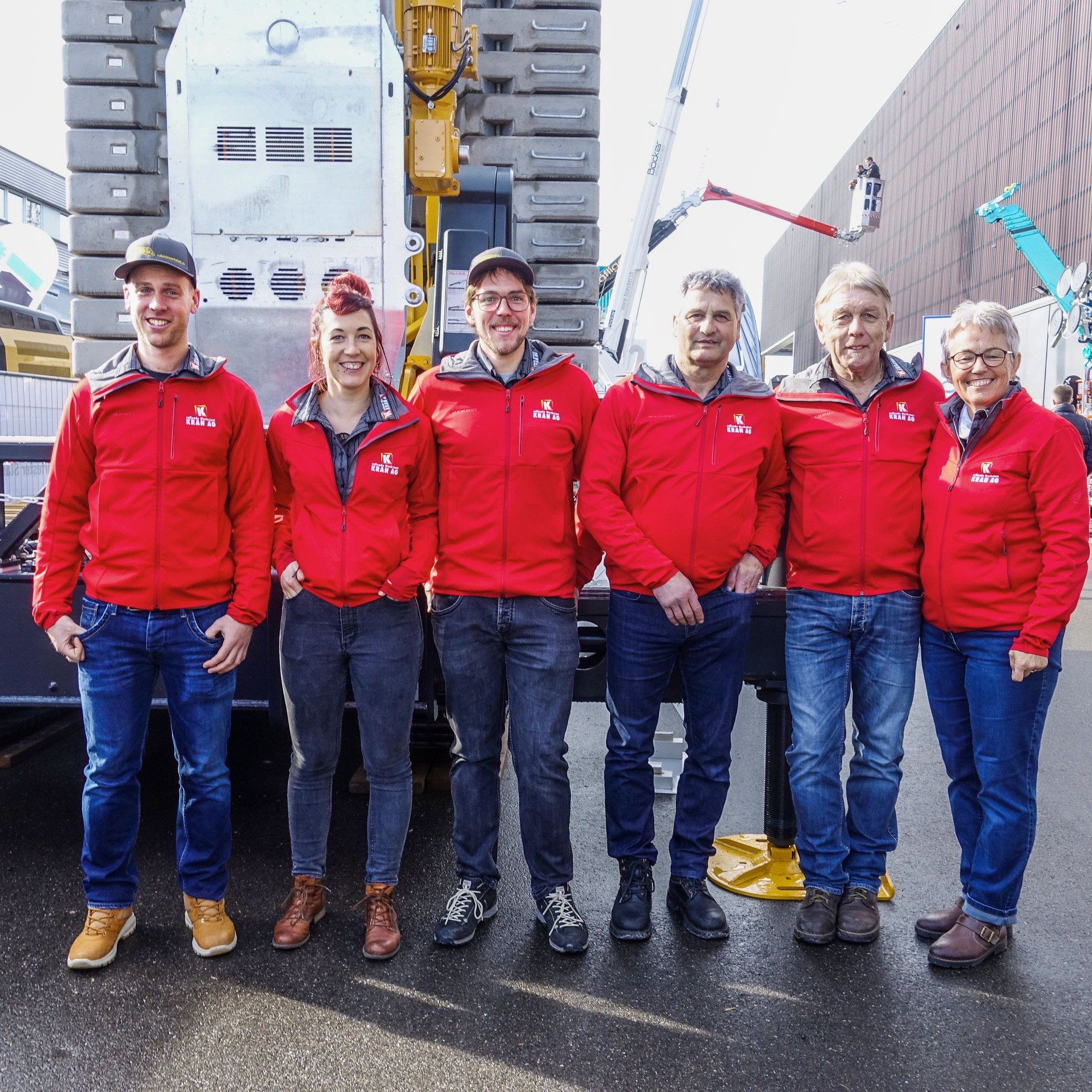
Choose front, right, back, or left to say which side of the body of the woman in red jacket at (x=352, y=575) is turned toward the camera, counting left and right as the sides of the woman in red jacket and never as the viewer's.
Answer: front

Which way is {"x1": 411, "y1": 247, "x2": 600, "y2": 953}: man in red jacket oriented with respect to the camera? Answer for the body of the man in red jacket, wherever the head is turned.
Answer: toward the camera

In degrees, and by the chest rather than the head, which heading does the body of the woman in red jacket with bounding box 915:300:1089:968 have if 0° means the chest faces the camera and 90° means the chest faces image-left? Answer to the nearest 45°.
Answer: approximately 45°

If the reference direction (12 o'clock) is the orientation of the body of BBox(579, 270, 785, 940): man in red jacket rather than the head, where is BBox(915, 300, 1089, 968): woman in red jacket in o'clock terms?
The woman in red jacket is roughly at 9 o'clock from the man in red jacket.

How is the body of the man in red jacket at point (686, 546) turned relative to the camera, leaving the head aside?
toward the camera

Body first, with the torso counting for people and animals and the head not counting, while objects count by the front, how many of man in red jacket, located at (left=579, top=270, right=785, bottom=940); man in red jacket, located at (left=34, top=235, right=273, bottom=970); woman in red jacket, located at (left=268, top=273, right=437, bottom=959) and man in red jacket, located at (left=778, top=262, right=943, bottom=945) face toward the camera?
4

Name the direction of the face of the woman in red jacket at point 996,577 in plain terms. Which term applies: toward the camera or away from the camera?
toward the camera

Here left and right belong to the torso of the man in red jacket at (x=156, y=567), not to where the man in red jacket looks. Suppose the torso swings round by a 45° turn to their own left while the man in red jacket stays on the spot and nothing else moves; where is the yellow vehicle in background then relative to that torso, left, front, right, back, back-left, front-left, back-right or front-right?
back-left

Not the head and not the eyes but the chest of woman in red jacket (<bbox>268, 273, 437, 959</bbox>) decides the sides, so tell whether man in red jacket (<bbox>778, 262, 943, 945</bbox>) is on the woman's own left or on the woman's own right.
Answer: on the woman's own left

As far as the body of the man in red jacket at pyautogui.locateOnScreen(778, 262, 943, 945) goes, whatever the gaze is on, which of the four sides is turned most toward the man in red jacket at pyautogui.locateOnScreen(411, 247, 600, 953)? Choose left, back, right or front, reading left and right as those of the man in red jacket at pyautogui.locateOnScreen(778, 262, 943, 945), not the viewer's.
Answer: right

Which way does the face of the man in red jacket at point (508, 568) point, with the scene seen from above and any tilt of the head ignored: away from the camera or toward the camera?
toward the camera
